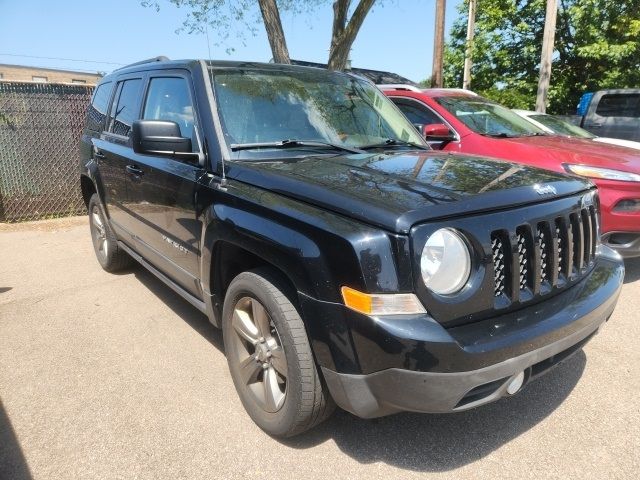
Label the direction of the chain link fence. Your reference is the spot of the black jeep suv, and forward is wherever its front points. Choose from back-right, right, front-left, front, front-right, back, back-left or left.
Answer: back

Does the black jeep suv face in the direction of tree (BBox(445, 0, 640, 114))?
no

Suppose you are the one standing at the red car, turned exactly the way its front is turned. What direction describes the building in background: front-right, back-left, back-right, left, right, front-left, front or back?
back

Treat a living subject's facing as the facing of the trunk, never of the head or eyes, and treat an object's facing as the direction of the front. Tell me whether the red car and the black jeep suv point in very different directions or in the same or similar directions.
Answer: same or similar directions

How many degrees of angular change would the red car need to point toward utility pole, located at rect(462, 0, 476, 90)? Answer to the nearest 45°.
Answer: approximately 135° to its left

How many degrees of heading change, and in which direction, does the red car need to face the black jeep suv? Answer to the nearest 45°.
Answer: approximately 45° to its right

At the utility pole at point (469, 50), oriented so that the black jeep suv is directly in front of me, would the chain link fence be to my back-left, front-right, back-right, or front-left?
front-right

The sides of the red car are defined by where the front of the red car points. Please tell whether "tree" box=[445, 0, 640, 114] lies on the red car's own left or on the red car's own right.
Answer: on the red car's own left

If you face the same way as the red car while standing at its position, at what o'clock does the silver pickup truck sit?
The silver pickup truck is roughly at 8 o'clock from the red car.

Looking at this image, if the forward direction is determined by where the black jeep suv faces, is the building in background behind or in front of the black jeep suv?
behind

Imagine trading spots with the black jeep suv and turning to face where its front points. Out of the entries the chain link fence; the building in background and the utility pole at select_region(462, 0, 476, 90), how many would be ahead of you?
0

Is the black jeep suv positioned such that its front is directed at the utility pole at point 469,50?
no

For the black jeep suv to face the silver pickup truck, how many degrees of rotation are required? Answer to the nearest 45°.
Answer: approximately 90° to its left

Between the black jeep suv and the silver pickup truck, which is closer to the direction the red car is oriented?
the black jeep suv

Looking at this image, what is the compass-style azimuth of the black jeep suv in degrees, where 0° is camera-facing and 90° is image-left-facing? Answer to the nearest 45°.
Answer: approximately 315°

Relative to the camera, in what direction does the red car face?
facing the viewer and to the right of the viewer
